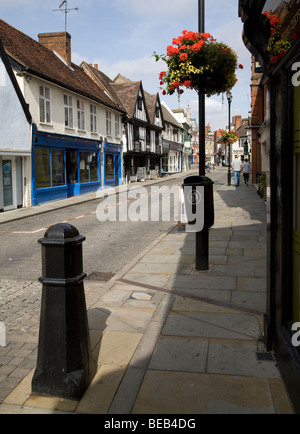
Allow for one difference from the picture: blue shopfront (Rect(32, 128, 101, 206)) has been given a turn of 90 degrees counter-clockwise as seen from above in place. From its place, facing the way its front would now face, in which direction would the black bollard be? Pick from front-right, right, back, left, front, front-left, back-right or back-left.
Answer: back-right

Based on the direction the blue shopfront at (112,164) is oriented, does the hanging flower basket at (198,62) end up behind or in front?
in front

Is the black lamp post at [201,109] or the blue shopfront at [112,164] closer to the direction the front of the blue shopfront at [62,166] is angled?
the black lamp post

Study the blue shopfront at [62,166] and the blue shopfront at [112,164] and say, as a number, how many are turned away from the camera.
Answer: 0

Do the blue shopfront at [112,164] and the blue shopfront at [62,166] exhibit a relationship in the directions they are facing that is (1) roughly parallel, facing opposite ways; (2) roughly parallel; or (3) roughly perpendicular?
roughly parallel

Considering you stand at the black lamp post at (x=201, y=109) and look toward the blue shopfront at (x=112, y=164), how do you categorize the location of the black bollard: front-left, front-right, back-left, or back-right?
back-left

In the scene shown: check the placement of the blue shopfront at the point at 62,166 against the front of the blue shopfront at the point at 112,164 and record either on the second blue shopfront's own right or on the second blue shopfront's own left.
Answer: on the second blue shopfront's own right

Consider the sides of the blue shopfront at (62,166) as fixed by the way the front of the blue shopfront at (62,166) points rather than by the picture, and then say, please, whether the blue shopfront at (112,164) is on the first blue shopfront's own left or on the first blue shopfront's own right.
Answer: on the first blue shopfront's own left

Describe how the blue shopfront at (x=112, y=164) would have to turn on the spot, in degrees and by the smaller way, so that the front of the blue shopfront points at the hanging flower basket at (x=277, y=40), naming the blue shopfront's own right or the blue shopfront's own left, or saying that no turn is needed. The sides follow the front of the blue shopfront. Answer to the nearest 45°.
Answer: approximately 45° to the blue shopfront's own right

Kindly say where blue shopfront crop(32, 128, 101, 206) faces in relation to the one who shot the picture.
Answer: facing the viewer and to the right of the viewer

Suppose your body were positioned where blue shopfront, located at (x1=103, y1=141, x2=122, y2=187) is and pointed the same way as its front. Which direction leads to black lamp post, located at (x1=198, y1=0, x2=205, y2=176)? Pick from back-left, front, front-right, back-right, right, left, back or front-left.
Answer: front-right
